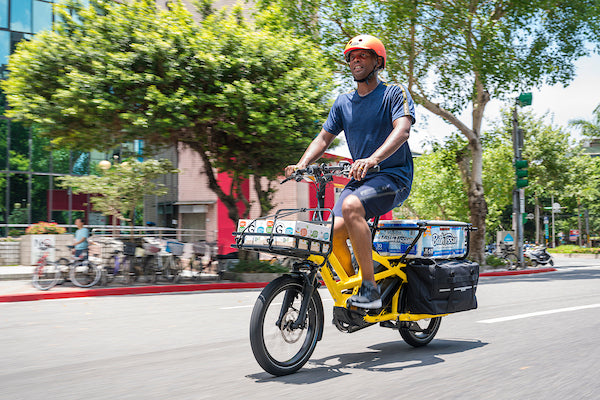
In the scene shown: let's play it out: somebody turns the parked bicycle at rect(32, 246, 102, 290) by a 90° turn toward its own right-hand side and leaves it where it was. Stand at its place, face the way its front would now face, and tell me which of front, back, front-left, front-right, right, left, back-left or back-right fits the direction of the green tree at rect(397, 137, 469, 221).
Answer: front-right

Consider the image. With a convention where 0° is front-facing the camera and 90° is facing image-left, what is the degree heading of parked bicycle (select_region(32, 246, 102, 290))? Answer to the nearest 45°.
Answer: approximately 90°

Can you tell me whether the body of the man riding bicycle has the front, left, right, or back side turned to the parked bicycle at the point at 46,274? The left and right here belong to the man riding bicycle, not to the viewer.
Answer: right

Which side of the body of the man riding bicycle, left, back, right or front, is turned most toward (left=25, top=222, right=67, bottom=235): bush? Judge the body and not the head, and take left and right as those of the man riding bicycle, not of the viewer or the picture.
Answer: right

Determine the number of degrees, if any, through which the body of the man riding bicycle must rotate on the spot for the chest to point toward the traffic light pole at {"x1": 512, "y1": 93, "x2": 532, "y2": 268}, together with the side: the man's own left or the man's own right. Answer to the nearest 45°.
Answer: approximately 135° to the man's own right

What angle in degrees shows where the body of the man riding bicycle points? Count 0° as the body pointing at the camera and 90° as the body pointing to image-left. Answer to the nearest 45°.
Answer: approximately 45°

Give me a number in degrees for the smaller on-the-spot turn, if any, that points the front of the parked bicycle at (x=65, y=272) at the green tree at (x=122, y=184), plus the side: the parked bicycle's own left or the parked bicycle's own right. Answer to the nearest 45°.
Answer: approximately 90° to the parked bicycle's own right

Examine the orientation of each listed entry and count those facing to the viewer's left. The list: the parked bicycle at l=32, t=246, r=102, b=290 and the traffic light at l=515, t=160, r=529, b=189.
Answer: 1

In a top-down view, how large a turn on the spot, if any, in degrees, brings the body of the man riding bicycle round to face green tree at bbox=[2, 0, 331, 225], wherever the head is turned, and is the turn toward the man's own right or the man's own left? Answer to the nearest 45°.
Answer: approximately 90° to the man's own right
